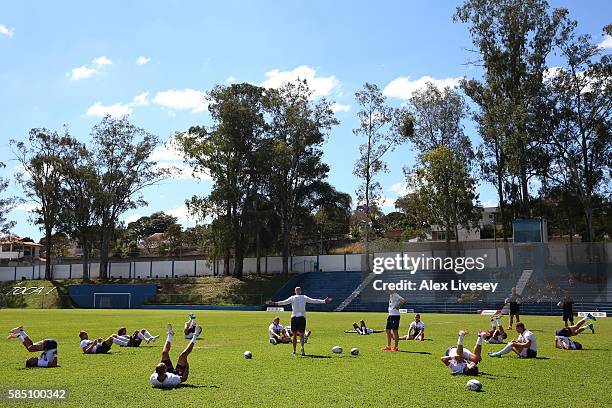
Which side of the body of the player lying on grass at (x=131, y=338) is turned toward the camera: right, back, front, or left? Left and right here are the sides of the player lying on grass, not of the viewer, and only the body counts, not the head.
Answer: right

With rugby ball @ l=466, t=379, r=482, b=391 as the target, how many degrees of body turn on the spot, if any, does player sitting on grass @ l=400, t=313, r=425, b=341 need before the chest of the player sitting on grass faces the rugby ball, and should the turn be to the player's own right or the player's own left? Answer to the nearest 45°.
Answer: approximately 45° to the player's own left

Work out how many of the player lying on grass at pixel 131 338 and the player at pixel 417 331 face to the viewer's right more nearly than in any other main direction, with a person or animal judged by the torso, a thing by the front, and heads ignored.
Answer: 1

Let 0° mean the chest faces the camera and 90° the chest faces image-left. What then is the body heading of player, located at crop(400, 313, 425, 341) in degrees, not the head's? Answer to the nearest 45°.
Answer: approximately 45°

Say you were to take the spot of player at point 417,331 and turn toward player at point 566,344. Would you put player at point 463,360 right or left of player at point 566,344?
right

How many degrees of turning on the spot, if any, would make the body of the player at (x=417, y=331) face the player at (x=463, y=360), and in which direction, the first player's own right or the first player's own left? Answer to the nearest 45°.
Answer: approximately 45° to the first player's own left

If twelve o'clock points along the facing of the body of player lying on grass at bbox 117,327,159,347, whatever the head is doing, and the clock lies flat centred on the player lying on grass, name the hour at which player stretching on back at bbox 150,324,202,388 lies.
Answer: The player stretching on back is roughly at 3 o'clock from the player lying on grass.
